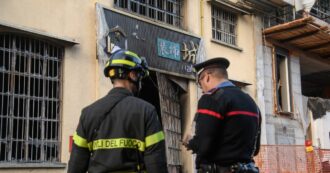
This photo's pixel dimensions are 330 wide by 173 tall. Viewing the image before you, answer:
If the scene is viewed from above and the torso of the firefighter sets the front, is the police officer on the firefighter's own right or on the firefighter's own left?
on the firefighter's own right

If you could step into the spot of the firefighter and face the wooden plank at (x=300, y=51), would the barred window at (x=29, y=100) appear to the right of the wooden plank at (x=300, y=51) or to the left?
left

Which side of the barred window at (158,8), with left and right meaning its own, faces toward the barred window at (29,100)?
right

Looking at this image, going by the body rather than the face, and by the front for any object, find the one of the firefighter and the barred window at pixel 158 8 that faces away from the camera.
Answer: the firefighter

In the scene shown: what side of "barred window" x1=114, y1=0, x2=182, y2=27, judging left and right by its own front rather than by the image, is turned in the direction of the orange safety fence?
left

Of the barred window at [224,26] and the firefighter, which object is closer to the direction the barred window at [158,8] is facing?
the firefighter

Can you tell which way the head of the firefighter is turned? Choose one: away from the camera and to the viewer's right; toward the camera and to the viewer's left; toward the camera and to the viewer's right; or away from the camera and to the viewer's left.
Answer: away from the camera and to the viewer's right

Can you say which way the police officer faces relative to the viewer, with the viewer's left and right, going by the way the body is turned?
facing away from the viewer and to the left of the viewer

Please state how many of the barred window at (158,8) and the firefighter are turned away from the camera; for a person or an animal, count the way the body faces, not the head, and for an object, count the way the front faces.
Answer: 1

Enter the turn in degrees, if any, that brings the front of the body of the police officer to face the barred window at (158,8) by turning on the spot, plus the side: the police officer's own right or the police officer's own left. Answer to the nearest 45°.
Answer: approximately 45° to the police officer's own right

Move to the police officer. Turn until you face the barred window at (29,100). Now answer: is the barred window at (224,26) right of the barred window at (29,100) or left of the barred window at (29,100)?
right

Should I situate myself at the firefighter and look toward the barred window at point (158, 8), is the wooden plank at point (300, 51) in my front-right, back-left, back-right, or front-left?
front-right

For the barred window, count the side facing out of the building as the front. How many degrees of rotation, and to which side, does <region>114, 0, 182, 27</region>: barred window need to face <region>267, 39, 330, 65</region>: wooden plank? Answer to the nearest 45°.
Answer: approximately 90° to its left

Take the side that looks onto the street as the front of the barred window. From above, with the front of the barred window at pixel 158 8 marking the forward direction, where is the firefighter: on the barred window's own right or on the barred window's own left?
on the barred window's own right

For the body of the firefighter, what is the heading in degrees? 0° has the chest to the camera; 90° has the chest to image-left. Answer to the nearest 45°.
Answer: approximately 180°

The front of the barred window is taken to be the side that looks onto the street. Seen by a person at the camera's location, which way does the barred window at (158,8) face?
facing the viewer and to the right of the viewer
